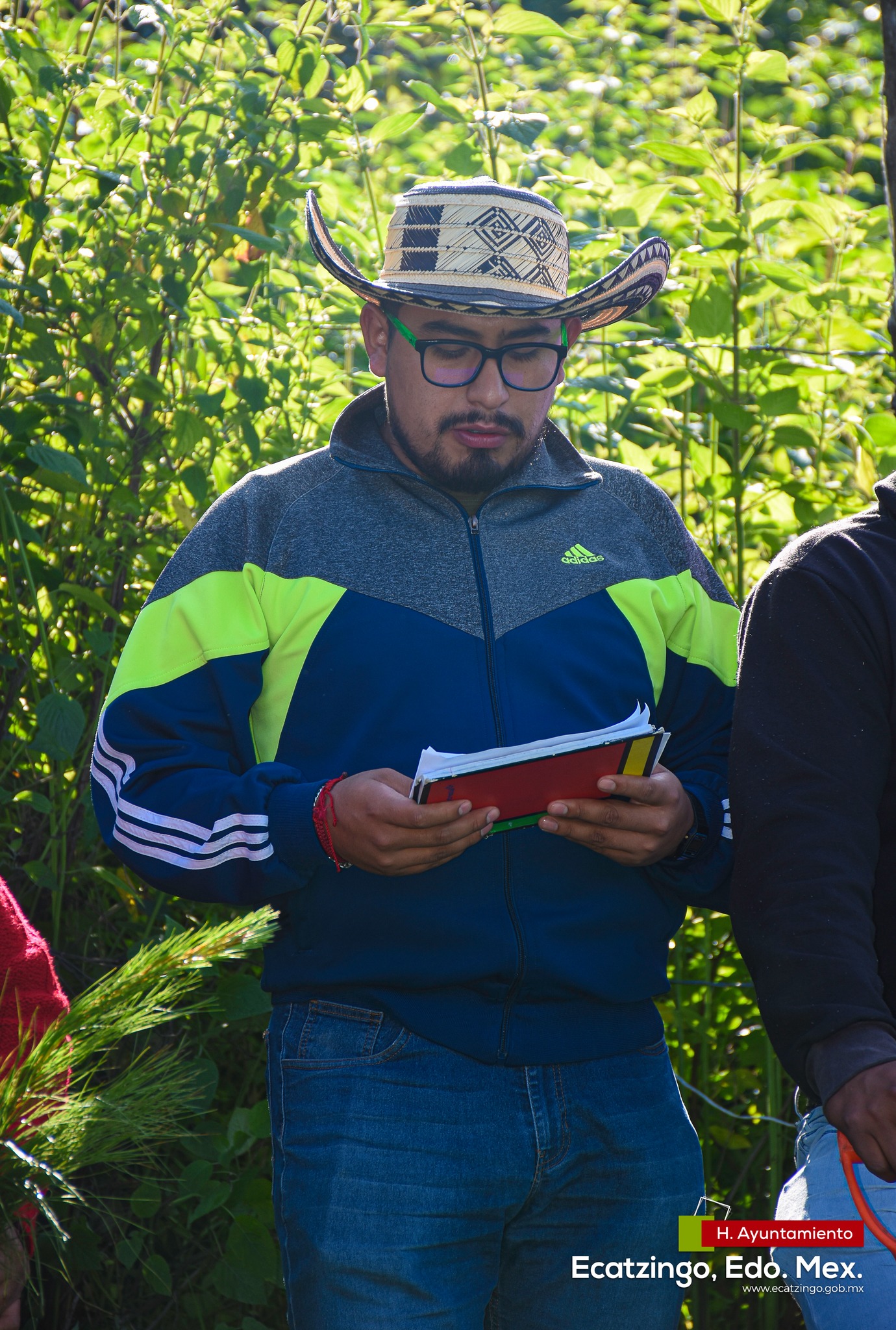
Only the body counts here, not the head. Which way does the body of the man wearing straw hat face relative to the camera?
toward the camera
